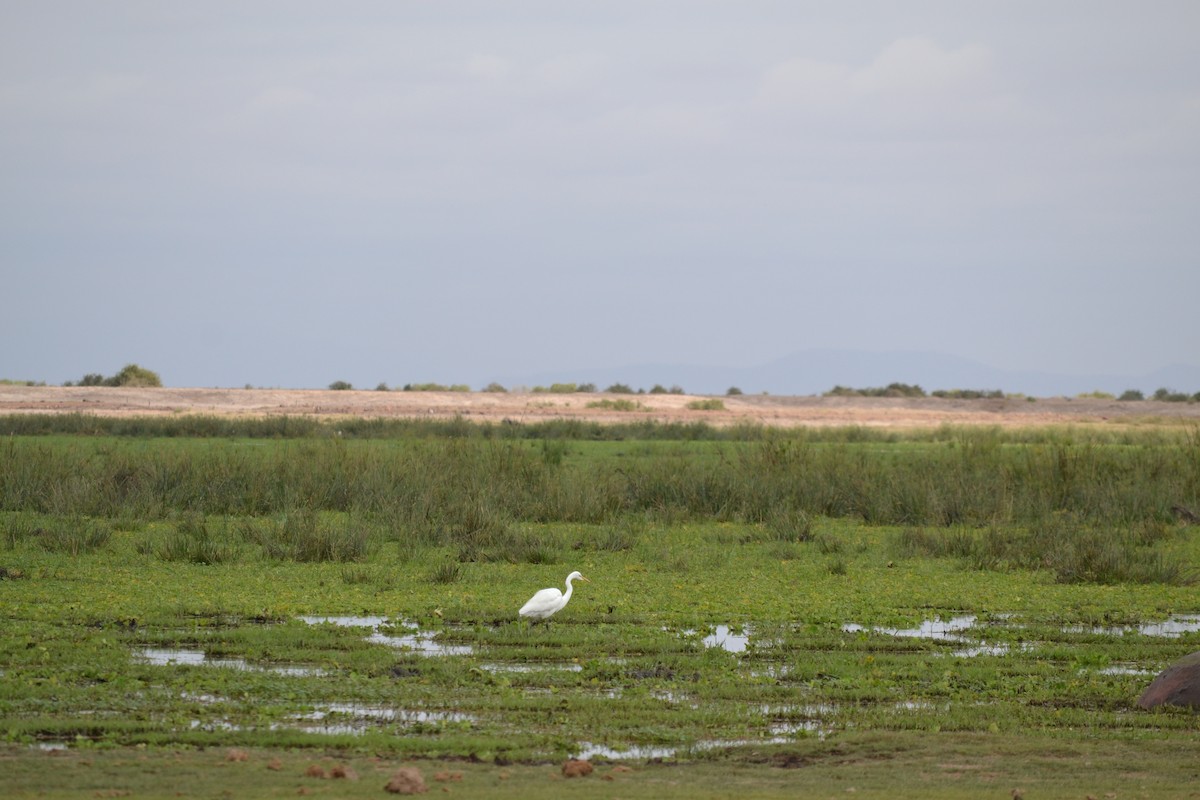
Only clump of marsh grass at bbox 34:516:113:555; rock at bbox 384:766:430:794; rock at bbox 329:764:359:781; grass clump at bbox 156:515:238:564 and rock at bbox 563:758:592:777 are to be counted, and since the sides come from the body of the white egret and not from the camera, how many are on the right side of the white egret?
3

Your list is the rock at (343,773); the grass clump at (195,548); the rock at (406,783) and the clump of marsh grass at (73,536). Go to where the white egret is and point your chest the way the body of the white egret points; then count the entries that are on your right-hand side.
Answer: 2

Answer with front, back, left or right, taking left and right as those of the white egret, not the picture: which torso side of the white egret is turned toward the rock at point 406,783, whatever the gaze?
right

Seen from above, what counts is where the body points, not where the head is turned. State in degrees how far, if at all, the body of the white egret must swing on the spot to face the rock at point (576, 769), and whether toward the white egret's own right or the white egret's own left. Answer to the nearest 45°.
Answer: approximately 90° to the white egret's own right

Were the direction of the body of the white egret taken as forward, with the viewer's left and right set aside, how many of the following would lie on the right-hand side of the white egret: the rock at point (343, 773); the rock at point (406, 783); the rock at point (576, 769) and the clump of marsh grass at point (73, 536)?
3

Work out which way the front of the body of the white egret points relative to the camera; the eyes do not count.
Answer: to the viewer's right

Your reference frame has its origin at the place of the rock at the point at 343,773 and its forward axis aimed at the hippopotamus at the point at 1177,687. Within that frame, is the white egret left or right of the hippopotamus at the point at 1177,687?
left

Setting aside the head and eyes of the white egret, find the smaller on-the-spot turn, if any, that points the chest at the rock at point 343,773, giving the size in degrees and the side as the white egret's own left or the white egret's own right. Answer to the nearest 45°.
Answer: approximately 90° to the white egret's own right

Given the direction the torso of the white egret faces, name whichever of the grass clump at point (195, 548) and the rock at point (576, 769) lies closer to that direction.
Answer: the rock

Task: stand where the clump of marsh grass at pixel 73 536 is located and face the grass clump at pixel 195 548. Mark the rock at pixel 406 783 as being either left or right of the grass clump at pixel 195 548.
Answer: right

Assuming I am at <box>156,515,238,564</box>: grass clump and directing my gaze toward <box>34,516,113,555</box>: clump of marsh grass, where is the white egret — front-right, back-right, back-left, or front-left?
back-left

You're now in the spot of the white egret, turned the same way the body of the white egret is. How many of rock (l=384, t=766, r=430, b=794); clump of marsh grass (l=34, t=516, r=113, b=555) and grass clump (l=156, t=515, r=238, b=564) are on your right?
1

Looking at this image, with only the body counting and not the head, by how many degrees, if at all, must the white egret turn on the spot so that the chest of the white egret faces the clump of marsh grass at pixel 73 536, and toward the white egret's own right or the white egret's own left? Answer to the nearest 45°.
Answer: approximately 135° to the white egret's own left
